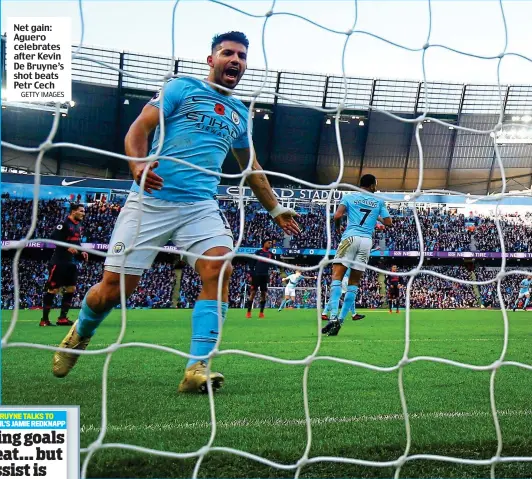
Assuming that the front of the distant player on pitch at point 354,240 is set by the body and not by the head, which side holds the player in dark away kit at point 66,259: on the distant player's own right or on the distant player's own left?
on the distant player's own left

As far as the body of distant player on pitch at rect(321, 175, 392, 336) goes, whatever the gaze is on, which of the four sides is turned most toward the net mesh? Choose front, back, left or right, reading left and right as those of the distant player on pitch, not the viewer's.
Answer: back

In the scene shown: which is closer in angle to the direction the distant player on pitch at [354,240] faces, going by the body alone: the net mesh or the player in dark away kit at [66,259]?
the player in dark away kit

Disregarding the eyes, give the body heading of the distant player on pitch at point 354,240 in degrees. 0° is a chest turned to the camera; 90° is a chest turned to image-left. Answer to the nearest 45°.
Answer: approximately 180°
